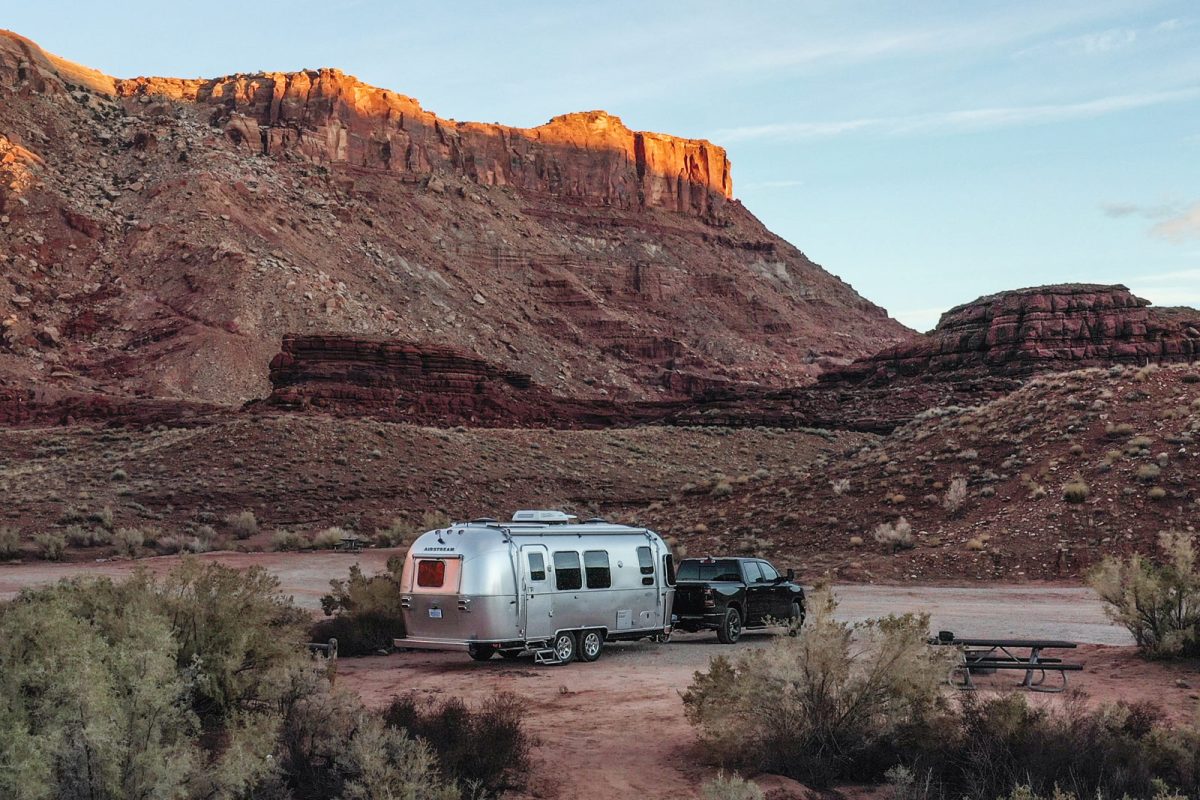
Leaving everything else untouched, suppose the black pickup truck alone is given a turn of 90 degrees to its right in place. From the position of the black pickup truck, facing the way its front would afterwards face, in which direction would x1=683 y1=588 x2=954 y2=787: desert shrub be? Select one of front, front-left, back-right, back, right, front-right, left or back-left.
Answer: front-right

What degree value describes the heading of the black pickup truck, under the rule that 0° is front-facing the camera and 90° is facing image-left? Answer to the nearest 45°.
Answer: approximately 225°

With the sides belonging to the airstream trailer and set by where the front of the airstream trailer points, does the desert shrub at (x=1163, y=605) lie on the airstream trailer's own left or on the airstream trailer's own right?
on the airstream trailer's own right

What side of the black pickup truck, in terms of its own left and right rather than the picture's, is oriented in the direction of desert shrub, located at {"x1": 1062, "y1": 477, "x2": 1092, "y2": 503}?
front

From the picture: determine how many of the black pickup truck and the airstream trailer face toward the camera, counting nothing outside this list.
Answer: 0

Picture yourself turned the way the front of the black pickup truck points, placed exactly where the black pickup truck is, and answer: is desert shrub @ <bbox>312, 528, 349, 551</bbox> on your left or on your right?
on your left

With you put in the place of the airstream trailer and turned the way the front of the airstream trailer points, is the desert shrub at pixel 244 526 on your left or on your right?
on your left

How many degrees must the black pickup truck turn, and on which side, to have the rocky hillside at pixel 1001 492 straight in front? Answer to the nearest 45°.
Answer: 0° — it already faces it

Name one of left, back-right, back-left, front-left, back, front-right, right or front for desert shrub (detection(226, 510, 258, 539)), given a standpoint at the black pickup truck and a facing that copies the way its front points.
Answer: left

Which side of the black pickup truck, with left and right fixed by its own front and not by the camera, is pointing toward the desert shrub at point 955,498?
front

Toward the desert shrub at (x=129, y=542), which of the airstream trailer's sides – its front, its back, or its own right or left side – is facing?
left

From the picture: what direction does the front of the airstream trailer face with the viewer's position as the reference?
facing away from the viewer and to the right of the viewer

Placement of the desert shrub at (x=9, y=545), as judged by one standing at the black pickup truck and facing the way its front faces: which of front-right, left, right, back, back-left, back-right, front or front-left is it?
left
